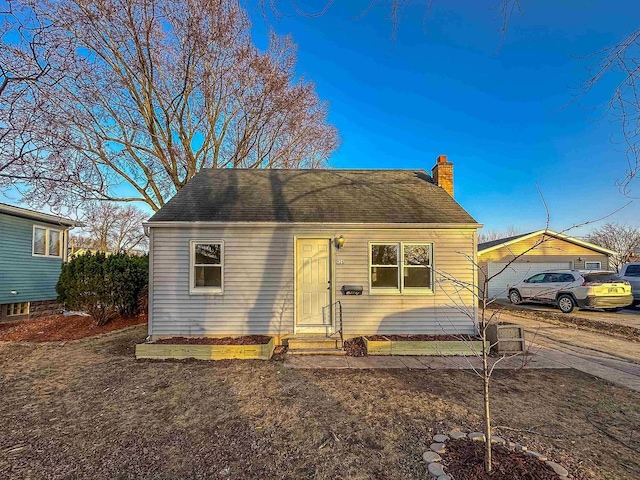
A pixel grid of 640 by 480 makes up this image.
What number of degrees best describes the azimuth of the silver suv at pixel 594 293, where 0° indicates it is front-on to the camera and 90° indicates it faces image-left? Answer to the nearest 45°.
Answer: approximately 135°

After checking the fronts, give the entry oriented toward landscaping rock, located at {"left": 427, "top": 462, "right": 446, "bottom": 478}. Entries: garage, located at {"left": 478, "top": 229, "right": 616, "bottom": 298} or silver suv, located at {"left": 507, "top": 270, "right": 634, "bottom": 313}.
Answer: the garage

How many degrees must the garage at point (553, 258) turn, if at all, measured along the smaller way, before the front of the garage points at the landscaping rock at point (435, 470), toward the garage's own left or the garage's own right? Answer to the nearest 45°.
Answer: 0° — it already faces it

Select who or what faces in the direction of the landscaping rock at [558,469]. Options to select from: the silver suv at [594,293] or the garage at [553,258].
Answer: the garage

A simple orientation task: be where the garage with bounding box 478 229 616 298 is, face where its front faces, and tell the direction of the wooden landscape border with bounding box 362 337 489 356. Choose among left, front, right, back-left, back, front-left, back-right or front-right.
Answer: front

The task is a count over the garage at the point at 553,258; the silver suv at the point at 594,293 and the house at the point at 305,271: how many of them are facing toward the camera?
2

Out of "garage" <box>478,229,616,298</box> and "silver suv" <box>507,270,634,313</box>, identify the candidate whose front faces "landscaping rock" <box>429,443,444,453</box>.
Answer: the garage

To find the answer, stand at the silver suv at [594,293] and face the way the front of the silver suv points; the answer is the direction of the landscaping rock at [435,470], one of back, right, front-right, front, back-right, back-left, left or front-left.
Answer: back-left

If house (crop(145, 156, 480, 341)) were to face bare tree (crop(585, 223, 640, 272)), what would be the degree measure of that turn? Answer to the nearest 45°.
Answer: approximately 135° to its left

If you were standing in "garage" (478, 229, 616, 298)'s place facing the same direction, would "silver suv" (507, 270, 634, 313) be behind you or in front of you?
in front

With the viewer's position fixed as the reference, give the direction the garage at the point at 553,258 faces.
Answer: facing the viewer
